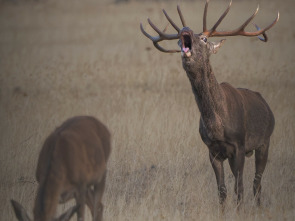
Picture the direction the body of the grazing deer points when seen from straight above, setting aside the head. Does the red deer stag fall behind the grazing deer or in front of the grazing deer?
behind

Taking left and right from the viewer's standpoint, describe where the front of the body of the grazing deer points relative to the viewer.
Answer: facing the viewer and to the left of the viewer

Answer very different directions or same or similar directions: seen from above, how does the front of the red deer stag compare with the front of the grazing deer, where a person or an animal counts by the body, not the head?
same or similar directions

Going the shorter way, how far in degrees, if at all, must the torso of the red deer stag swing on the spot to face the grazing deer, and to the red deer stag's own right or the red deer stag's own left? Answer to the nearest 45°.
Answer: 0° — it already faces it

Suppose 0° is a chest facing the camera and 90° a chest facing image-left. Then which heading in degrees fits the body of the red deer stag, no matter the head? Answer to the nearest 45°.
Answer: approximately 45°

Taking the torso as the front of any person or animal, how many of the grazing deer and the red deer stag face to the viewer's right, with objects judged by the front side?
0
